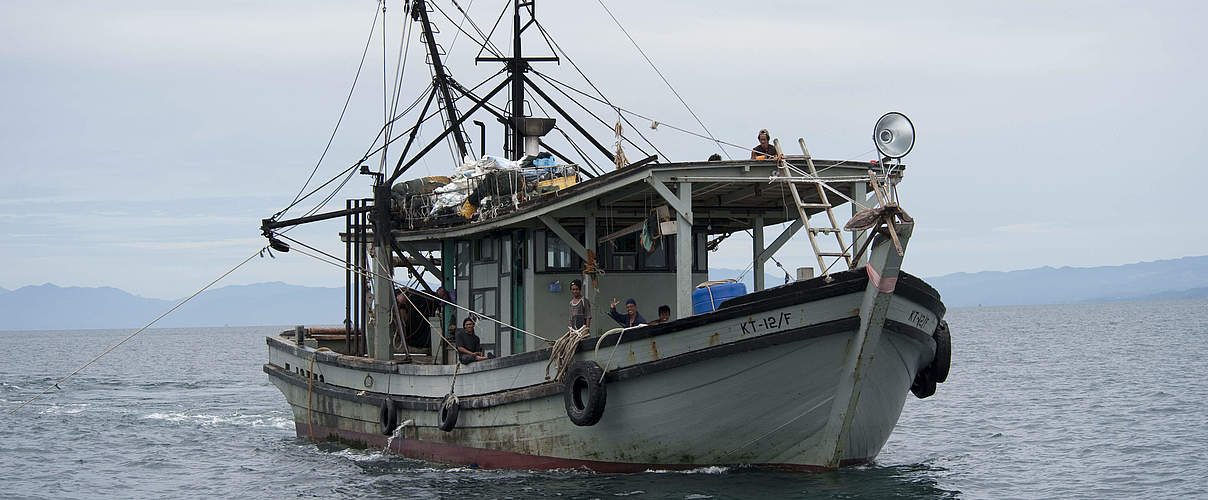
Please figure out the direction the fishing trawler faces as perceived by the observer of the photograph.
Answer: facing the viewer and to the right of the viewer
